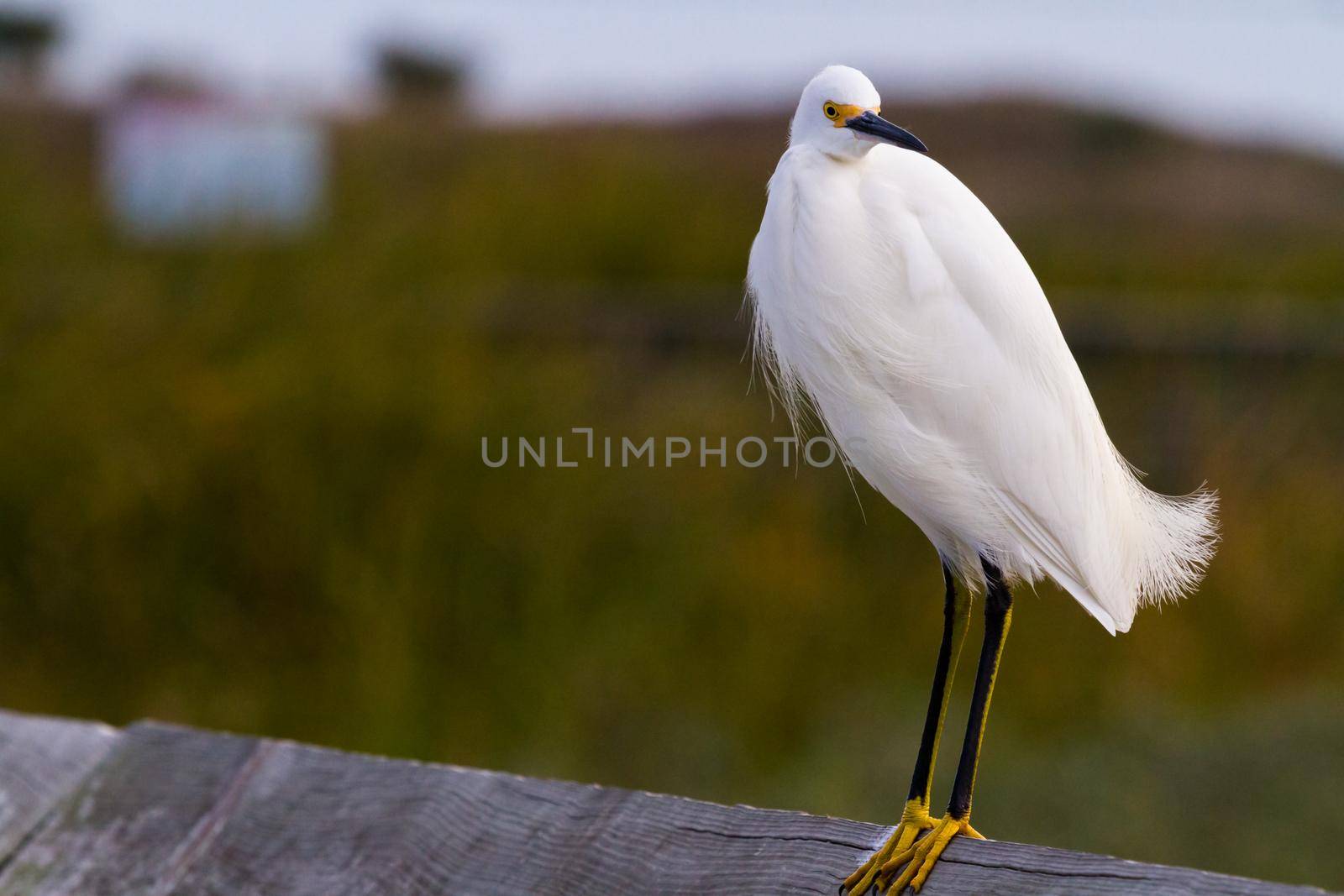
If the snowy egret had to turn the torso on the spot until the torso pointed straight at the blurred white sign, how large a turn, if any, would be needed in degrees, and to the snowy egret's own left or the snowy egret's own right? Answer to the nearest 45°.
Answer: approximately 90° to the snowy egret's own right

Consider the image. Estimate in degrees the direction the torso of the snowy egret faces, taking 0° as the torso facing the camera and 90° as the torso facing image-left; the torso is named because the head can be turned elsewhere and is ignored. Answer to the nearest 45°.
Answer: approximately 45°
